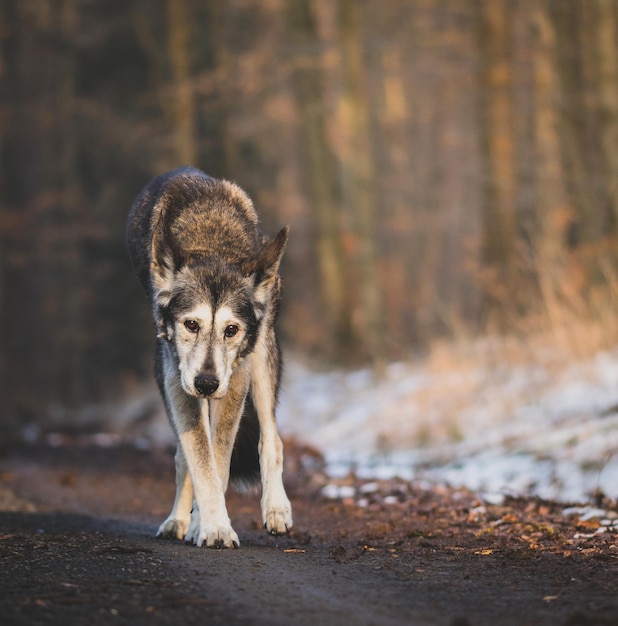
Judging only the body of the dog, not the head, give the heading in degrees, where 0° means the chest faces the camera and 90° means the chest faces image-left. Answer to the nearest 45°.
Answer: approximately 0°

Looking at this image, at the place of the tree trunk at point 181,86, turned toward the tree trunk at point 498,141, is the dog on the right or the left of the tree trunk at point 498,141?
right

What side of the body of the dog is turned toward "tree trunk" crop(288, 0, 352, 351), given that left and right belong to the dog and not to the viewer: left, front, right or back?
back

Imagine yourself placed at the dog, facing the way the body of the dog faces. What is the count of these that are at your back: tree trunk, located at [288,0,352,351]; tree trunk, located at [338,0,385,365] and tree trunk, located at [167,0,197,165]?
3

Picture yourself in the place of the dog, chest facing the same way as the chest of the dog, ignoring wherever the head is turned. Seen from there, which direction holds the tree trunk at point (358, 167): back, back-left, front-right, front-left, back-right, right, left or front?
back

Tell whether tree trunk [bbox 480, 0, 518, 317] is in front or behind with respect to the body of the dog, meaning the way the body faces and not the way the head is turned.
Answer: behind

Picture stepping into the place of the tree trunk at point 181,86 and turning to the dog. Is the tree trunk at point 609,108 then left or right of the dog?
left

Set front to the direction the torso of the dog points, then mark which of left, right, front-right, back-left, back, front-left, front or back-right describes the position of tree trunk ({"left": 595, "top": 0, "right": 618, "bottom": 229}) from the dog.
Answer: back-left

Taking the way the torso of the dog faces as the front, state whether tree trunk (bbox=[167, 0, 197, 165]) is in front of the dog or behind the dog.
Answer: behind
